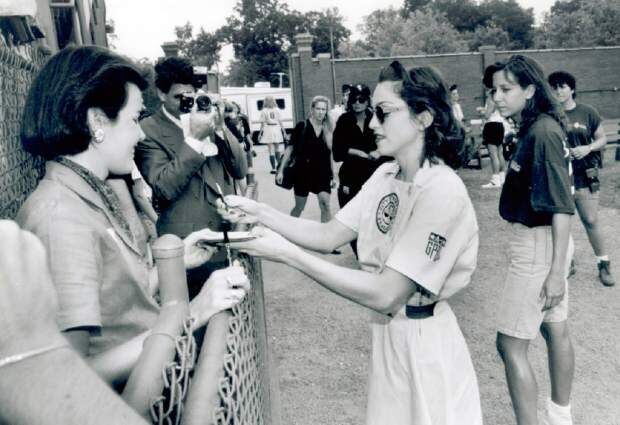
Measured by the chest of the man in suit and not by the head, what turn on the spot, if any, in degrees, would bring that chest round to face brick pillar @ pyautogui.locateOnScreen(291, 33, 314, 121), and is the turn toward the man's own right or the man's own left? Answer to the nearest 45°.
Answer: approximately 135° to the man's own left

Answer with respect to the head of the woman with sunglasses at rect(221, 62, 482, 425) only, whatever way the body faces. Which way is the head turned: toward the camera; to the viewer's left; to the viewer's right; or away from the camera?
to the viewer's left

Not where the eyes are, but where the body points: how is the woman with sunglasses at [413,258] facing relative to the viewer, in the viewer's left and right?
facing to the left of the viewer

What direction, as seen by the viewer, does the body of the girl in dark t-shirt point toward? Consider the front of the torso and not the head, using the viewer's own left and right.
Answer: facing to the left of the viewer

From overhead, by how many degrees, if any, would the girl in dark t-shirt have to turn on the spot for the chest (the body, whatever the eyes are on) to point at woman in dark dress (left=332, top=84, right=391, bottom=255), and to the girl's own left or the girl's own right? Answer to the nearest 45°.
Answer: approximately 45° to the girl's own right

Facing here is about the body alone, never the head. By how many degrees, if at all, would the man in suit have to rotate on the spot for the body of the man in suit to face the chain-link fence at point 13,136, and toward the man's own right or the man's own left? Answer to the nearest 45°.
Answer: approximately 45° to the man's own right

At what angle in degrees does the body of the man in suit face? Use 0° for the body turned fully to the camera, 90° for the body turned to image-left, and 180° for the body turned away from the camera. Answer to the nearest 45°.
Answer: approximately 315°

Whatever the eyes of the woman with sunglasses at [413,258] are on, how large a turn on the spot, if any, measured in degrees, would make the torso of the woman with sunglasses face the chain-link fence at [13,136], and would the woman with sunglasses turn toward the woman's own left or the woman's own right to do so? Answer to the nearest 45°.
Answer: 0° — they already face it

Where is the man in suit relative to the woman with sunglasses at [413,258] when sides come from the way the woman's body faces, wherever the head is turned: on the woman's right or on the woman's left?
on the woman's right
